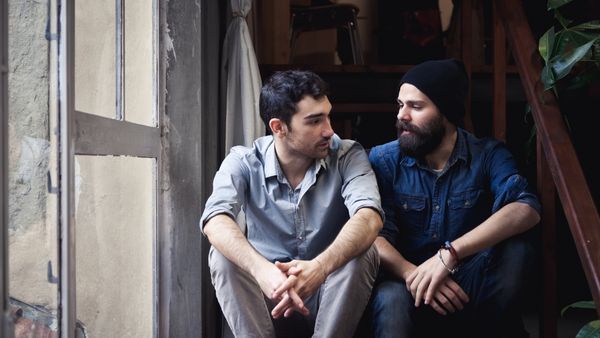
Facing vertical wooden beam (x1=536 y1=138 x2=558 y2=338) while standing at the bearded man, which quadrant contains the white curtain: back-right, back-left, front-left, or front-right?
back-left

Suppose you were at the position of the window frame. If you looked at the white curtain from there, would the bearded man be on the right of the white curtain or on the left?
right

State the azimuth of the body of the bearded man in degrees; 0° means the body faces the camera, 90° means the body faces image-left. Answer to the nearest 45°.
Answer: approximately 0°

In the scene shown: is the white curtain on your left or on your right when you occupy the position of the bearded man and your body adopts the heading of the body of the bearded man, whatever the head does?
on your right

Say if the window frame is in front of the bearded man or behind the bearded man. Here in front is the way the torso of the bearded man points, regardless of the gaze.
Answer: in front
